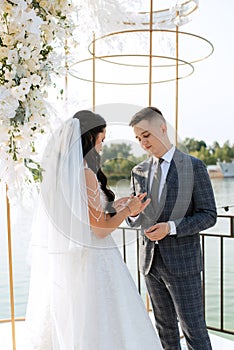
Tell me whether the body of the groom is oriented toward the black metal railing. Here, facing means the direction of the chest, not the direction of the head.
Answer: no

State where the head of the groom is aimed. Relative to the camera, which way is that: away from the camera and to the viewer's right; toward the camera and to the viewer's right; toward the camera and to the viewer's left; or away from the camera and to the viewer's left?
toward the camera and to the viewer's left

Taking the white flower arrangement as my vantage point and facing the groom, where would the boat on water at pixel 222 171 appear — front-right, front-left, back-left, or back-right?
front-left

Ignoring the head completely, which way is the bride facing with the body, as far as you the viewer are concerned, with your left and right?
facing away from the viewer and to the right of the viewer

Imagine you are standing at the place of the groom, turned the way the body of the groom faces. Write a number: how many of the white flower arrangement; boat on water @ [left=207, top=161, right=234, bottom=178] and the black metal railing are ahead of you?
1

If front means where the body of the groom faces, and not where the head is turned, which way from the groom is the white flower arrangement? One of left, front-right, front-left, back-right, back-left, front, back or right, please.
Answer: front

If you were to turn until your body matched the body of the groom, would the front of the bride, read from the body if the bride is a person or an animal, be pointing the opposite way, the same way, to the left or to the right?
the opposite way

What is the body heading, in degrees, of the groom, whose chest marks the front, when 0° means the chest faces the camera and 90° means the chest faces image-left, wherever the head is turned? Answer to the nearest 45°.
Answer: approximately 45°

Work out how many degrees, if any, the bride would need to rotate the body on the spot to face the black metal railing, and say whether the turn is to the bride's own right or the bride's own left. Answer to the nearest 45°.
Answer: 0° — they already face it

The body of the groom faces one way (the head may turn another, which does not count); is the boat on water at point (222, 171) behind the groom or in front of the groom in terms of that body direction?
behind
